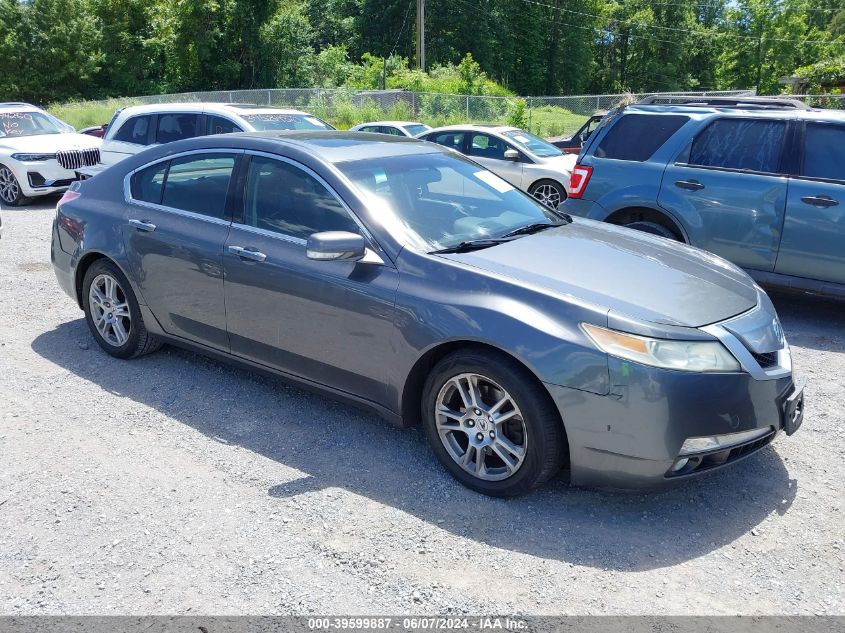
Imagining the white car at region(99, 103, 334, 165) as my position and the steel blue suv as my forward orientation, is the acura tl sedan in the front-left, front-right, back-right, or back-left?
front-right

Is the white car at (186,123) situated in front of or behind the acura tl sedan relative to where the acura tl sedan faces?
behind

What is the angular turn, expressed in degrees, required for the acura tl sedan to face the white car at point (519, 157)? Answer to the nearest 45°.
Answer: approximately 135° to its left

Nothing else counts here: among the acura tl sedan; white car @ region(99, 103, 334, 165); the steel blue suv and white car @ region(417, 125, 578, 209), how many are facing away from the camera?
0

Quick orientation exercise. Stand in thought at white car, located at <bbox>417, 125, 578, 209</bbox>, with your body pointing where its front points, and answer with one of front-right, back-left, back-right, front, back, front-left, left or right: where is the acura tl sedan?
front-right

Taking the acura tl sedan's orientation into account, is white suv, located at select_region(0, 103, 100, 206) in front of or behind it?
behind

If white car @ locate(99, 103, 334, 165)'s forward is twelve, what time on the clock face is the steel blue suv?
The steel blue suv is roughly at 12 o'clock from the white car.

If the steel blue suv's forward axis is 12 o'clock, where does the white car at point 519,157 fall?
The white car is roughly at 8 o'clock from the steel blue suv.

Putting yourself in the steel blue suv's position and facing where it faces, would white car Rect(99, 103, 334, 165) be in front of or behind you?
behind

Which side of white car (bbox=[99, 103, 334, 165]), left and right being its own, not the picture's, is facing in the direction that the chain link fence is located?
left

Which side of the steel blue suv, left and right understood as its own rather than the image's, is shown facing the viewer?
right

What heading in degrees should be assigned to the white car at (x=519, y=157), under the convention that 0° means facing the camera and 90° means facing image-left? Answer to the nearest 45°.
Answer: approximately 315°

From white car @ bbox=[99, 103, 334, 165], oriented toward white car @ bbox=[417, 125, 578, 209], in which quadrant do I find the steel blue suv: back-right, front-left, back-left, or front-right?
front-right

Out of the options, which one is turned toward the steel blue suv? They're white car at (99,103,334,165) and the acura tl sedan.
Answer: the white car

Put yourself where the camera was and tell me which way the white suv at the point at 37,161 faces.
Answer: facing the viewer and to the right of the viewer

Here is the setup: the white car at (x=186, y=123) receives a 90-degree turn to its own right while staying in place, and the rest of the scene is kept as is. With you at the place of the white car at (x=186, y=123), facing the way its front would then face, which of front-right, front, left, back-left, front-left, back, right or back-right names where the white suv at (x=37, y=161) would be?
right

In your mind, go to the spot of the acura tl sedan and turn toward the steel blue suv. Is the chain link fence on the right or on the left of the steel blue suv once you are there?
left

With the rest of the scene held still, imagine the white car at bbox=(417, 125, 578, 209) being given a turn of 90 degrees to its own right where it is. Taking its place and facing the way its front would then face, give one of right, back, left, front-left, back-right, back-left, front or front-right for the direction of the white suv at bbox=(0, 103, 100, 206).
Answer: front-right
